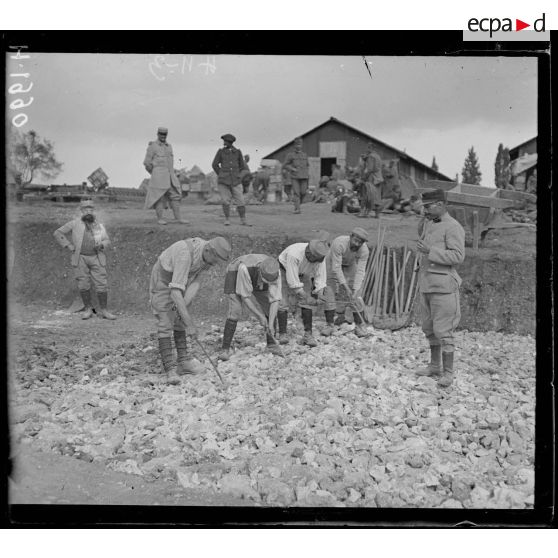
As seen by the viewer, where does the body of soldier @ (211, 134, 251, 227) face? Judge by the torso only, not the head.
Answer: toward the camera

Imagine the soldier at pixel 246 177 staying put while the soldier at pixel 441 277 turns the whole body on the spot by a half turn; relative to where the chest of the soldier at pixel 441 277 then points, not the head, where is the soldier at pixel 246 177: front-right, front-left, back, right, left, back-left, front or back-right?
back-left

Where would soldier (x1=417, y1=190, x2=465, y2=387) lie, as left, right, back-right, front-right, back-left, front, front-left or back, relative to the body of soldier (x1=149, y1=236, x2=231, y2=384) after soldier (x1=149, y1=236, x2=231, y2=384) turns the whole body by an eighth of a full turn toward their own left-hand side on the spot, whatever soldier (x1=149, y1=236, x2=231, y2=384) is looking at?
front

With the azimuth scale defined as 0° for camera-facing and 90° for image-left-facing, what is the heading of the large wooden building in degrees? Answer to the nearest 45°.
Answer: approximately 0°

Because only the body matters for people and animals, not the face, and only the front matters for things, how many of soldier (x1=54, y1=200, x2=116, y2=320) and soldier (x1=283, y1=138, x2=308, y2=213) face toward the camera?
2

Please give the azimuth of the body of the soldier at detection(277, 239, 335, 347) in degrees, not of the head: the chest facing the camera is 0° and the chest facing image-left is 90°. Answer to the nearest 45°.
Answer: approximately 315°

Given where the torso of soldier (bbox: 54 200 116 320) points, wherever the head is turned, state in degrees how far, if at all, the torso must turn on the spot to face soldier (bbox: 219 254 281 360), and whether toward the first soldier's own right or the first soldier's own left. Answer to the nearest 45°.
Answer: approximately 90° to the first soldier's own left

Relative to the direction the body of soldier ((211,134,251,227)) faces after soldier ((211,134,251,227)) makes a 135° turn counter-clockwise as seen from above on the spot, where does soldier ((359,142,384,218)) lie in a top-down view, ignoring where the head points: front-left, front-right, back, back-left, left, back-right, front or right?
front-right

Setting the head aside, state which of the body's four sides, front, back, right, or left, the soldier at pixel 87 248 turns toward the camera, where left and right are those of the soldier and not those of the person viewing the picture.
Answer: front

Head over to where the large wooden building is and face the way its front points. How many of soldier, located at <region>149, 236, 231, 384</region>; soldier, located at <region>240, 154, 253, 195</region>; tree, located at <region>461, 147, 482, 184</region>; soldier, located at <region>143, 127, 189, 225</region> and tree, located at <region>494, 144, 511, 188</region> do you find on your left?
2
